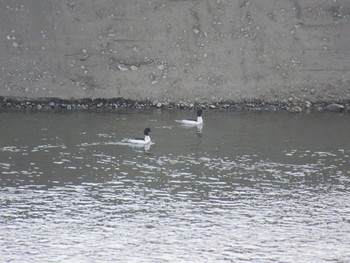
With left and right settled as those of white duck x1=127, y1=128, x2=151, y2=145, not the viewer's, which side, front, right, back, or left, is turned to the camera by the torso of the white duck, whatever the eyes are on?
right

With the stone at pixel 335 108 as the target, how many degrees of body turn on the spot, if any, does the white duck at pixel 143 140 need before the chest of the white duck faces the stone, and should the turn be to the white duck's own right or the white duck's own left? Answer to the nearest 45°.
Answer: approximately 45° to the white duck's own left

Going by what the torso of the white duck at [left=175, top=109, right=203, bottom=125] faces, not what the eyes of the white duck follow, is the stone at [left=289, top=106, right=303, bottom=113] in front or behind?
in front

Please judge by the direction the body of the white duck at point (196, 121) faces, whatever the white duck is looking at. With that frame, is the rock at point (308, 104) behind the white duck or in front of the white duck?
in front

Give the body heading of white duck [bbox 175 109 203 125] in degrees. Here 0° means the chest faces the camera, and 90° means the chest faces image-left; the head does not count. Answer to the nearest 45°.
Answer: approximately 270°

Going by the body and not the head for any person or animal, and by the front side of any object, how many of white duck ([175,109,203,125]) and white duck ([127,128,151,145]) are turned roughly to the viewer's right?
2

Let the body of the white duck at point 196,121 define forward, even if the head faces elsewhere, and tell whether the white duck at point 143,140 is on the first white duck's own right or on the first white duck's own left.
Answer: on the first white duck's own right
